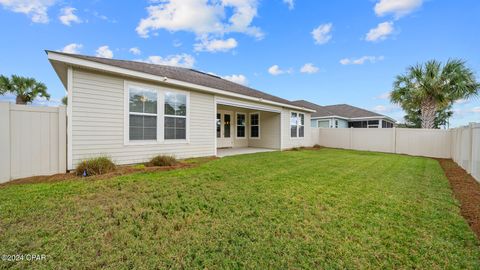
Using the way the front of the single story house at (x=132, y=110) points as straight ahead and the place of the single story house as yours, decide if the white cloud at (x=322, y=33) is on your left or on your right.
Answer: on your right

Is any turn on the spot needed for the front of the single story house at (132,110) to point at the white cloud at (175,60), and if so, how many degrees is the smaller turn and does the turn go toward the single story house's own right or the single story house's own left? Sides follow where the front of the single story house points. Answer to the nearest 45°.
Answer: approximately 45° to the single story house's own right

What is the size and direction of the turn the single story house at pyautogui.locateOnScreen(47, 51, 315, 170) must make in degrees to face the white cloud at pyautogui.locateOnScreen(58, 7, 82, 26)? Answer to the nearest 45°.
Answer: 0° — it already faces it

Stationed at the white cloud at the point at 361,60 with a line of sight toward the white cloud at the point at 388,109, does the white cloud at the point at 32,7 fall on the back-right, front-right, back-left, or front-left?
back-left

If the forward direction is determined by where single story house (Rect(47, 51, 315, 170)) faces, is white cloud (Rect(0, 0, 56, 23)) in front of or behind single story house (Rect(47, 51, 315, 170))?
in front

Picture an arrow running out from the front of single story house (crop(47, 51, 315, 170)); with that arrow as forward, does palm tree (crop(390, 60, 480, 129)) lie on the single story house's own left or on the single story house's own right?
on the single story house's own right

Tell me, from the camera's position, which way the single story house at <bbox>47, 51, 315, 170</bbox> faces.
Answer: facing away from the viewer and to the left of the viewer

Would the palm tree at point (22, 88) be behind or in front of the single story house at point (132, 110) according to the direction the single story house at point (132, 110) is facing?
in front
